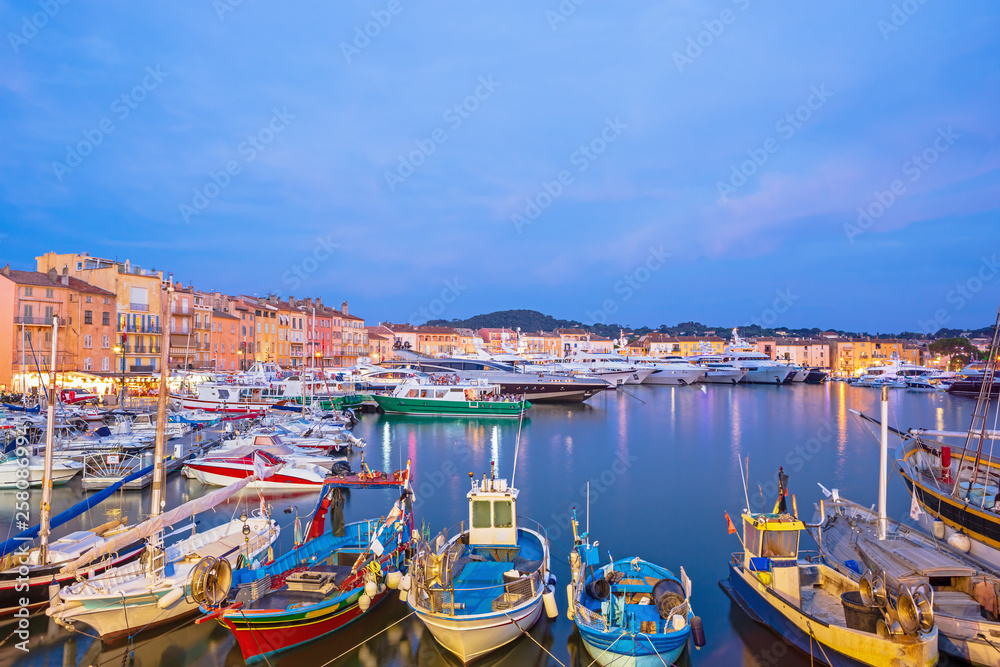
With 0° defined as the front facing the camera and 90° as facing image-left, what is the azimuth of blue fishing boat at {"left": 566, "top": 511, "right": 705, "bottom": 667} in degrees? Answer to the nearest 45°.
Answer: approximately 0°

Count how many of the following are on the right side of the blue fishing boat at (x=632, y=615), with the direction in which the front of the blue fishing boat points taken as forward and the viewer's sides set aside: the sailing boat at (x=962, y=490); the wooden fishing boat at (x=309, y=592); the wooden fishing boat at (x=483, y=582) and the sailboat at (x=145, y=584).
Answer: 3

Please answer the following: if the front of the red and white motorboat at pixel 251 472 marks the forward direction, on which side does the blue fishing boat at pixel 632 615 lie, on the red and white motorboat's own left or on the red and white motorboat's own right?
on the red and white motorboat's own left

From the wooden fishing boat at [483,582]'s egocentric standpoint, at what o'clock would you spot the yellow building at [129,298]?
The yellow building is roughly at 5 o'clock from the wooden fishing boat.

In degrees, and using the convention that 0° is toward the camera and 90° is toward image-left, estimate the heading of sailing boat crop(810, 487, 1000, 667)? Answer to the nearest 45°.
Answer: approximately 135°

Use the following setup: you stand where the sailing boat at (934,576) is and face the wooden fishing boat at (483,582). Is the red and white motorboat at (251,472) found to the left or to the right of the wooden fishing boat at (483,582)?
right

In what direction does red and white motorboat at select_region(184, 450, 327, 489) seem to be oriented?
to the viewer's left

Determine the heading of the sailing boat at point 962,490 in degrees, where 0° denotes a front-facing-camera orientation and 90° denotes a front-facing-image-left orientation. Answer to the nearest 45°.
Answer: approximately 135°
